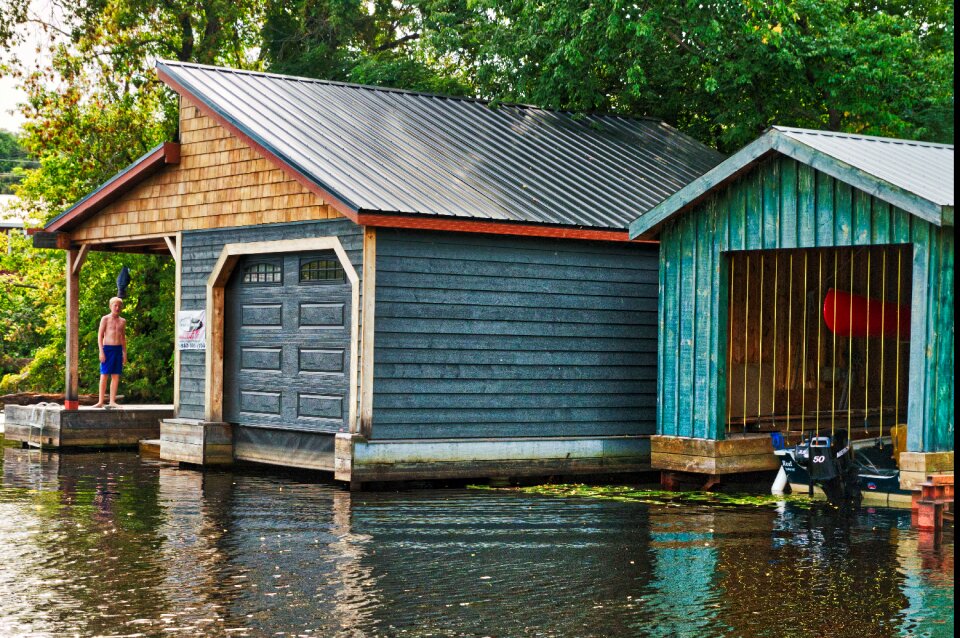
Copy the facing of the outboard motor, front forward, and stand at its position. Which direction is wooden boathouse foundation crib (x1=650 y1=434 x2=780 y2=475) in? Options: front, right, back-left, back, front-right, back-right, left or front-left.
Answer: left

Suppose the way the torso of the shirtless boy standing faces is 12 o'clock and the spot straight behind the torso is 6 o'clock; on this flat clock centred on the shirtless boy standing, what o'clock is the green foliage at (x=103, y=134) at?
The green foliage is roughly at 6 o'clock from the shirtless boy standing.

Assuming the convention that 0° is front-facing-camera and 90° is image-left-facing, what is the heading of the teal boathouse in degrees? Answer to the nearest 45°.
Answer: approximately 45°

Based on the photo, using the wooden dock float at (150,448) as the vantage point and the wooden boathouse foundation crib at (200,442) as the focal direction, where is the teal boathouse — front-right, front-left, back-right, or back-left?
front-left

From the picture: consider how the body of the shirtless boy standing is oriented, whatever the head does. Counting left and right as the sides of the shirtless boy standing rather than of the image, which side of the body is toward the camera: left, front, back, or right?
front

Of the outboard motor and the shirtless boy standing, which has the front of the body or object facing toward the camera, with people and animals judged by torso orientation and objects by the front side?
the shirtless boy standing

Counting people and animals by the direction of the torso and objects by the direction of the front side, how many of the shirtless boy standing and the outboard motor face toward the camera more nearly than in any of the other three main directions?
1

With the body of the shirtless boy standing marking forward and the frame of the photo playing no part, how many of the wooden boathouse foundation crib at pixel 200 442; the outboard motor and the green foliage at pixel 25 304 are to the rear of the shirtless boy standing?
1

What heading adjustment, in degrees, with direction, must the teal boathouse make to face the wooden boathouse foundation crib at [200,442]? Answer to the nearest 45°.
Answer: approximately 45° to its right

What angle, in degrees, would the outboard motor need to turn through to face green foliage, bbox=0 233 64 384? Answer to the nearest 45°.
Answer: approximately 90° to its left

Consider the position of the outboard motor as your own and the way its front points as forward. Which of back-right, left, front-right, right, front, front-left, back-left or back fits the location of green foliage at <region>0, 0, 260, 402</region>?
left

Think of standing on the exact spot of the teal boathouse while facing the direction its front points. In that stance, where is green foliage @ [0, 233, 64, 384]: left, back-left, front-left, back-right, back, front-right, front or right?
right
